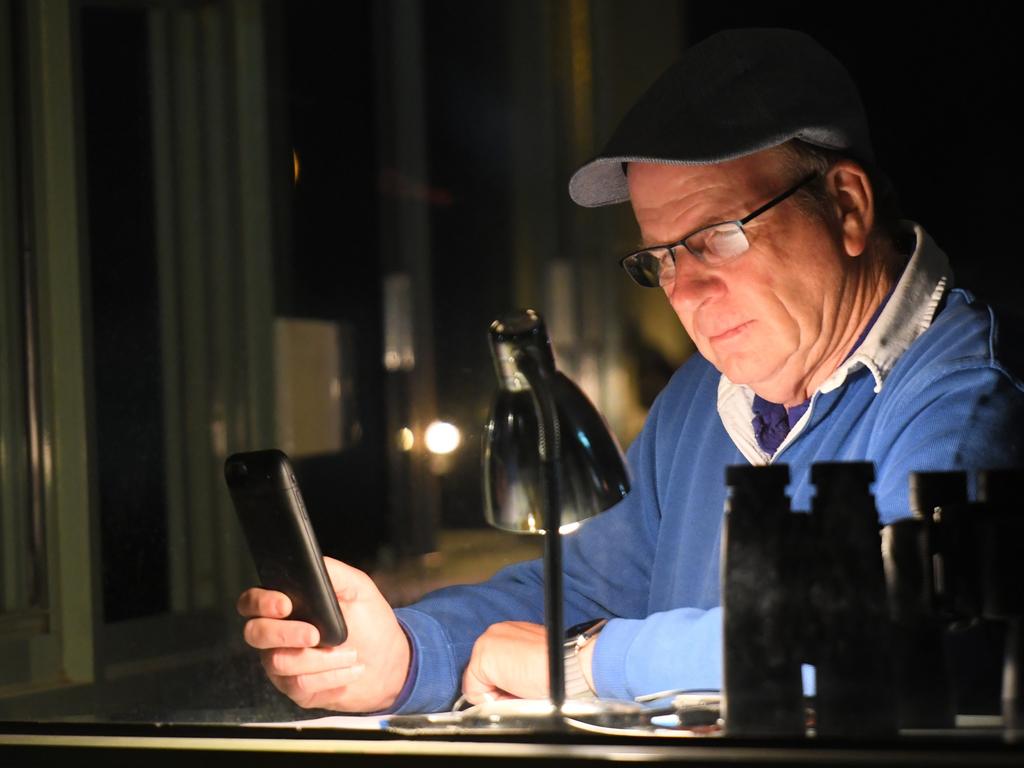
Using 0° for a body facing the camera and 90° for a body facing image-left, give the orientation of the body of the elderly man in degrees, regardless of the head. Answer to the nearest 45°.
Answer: approximately 45°
